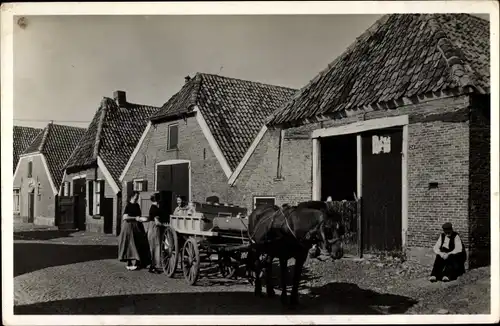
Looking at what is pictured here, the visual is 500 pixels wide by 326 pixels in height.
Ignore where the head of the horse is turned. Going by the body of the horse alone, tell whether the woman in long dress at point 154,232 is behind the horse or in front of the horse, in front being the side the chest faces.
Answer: behind

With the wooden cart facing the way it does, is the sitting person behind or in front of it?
in front

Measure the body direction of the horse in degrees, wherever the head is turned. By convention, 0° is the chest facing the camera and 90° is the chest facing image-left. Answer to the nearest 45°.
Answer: approximately 315°

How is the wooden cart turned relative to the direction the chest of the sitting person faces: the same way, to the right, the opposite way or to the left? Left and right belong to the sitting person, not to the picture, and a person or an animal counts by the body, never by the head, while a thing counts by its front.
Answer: to the left

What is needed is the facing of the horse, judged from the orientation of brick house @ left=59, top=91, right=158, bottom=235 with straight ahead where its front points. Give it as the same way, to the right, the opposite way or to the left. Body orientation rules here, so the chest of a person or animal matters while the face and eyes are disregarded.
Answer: to the left

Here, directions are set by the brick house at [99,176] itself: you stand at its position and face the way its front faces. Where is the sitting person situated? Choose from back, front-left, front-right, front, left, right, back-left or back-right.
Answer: left

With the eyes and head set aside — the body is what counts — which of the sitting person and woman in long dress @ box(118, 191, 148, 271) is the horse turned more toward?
the sitting person

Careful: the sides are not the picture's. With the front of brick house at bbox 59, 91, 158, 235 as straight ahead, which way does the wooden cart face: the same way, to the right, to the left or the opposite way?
to the left

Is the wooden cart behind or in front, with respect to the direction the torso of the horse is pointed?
behind

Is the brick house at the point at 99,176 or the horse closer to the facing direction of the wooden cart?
the horse

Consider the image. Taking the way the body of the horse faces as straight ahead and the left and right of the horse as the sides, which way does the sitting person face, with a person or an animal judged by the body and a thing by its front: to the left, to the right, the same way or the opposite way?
to the right

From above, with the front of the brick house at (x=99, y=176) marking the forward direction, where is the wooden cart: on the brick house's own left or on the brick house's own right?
on the brick house's own left

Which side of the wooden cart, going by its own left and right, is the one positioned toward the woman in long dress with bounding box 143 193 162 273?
back

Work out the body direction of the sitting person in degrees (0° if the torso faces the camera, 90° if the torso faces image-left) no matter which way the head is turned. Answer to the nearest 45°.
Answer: approximately 45°
